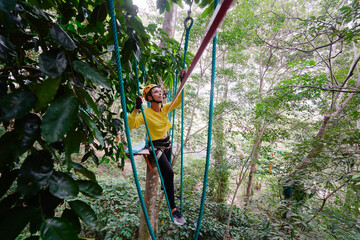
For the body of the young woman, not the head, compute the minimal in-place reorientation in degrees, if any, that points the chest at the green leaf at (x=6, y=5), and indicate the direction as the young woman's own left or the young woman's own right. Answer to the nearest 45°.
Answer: approximately 45° to the young woman's own right

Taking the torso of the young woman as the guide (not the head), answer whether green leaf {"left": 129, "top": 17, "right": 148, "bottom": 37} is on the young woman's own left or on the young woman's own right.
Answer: on the young woman's own right

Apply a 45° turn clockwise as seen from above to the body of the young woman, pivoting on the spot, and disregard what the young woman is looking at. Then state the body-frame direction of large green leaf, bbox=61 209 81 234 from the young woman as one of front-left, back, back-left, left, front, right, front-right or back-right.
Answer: front
